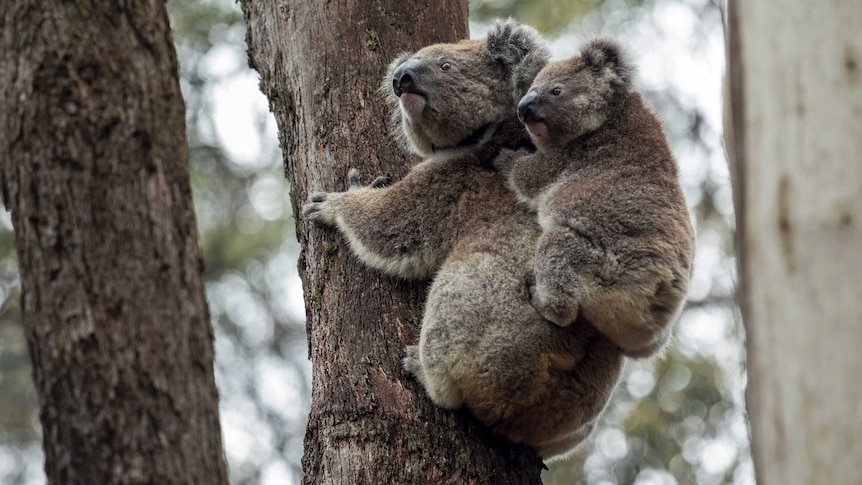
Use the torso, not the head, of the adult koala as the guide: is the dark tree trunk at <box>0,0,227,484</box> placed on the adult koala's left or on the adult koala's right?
on the adult koala's left

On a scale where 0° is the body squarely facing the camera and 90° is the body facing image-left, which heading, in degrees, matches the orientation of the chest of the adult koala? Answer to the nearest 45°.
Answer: approximately 90°

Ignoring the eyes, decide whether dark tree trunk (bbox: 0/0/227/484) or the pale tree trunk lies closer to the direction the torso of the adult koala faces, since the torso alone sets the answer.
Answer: the dark tree trunk
